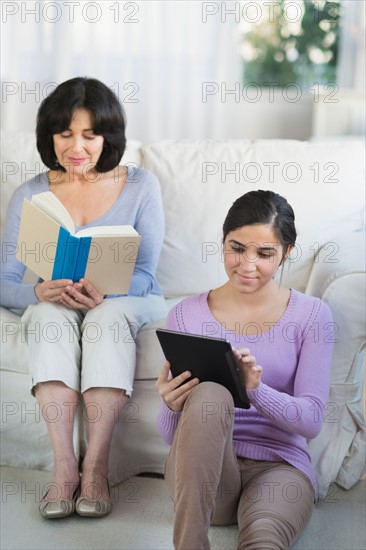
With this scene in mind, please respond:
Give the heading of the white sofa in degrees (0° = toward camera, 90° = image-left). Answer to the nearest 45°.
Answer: approximately 0°

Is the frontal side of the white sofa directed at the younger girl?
yes

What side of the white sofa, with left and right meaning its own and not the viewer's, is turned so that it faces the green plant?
back

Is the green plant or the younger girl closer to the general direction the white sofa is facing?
the younger girl
